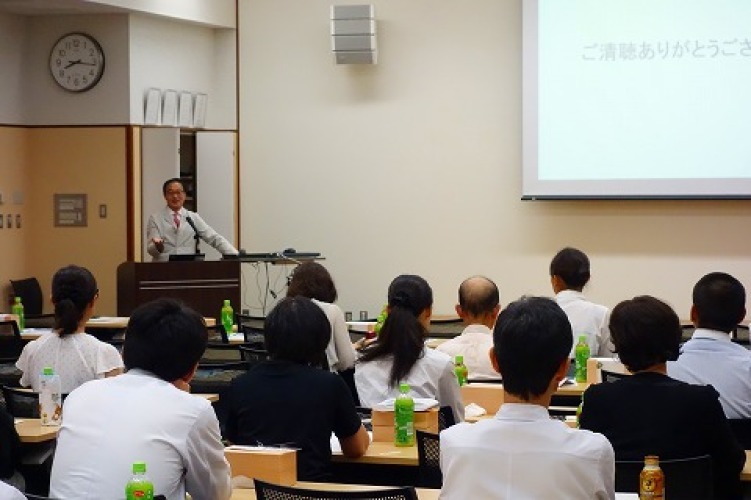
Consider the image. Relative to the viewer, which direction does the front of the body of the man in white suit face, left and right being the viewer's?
facing the viewer

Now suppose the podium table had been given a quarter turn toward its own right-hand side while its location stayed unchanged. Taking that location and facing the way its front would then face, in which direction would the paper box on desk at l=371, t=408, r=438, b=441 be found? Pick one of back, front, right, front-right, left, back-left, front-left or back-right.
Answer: left

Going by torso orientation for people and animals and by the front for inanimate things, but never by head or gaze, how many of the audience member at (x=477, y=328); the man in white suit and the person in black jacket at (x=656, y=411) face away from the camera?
2

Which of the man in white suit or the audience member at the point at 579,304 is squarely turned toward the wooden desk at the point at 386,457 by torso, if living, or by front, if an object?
the man in white suit

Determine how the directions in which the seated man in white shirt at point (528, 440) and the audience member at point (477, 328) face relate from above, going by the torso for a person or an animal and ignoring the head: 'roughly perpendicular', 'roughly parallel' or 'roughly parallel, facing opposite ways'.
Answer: roughly parallel

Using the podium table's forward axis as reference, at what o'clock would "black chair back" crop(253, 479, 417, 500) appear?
The black chair back is roughly at 12 o'clock from the podium table.

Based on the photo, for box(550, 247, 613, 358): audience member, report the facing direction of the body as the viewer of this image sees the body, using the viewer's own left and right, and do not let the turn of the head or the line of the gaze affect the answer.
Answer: facing away from the viewer and to the left of the viewer

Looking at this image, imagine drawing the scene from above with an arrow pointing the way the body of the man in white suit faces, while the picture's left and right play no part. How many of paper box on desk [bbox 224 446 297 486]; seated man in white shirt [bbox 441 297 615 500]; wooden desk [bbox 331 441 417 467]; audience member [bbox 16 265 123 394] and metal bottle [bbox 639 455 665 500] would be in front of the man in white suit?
5

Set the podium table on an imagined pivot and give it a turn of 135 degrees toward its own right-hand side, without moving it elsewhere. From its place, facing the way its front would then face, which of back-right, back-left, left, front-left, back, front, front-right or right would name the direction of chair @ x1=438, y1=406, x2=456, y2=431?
back-left

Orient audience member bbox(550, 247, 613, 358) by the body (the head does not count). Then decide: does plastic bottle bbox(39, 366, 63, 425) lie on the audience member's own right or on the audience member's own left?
on the audience member's own left

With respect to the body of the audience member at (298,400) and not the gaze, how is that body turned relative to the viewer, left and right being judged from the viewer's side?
facing away from the viewer

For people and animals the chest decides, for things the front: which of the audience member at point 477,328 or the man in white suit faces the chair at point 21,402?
the man in white suit

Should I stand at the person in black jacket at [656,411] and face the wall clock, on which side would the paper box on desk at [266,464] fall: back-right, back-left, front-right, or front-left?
front-left

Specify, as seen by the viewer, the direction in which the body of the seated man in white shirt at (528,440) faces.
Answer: away from the camera

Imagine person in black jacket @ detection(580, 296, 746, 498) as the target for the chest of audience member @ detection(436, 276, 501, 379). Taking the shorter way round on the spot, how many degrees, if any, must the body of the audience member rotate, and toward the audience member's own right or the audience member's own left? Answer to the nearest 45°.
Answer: approximately 180°

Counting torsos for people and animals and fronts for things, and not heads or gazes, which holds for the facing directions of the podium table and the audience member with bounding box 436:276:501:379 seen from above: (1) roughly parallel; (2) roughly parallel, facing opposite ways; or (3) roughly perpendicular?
roughly parallel, facing opposite ways

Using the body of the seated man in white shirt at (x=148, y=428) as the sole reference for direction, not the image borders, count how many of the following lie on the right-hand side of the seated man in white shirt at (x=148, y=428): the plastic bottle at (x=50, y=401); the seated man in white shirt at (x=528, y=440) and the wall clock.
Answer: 1

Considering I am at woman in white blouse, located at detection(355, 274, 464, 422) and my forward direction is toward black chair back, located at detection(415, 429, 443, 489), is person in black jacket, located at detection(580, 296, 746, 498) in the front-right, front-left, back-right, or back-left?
front-left

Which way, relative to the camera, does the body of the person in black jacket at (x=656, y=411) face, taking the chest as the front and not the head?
away from the camera

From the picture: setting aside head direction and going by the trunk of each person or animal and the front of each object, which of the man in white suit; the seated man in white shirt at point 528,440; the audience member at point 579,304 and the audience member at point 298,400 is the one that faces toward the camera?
the man in white suit

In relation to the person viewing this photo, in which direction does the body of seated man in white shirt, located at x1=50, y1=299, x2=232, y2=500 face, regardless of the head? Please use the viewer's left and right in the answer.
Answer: facing away from the viewer and to the right of the viewer

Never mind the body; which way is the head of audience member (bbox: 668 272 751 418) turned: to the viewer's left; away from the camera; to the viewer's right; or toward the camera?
away from the camera

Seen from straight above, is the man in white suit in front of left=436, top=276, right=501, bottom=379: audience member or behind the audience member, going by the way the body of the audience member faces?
in front
